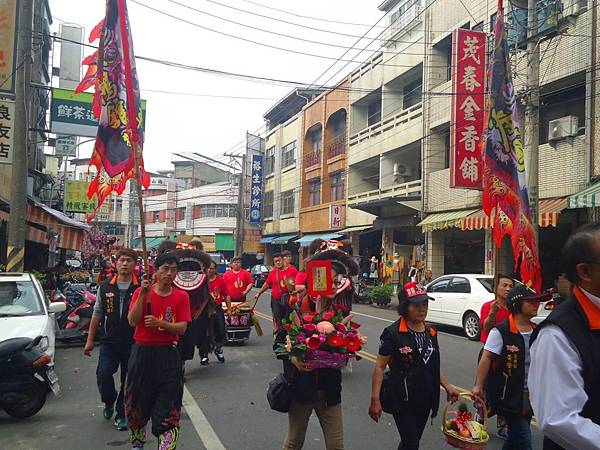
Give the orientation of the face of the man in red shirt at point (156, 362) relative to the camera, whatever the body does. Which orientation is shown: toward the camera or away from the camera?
toward the camera

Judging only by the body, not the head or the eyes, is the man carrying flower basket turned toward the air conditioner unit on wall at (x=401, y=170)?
no

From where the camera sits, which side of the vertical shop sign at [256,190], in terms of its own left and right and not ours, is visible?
front

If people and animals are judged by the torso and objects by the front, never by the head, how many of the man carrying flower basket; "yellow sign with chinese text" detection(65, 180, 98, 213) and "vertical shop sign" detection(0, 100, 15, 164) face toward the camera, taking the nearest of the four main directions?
3

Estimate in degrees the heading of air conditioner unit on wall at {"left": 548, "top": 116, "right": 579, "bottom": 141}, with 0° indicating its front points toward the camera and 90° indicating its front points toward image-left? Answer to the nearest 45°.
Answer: approximately 45°

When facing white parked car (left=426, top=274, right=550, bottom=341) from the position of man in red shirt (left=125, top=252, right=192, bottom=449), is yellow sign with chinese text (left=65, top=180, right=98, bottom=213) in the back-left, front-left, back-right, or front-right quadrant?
front-left

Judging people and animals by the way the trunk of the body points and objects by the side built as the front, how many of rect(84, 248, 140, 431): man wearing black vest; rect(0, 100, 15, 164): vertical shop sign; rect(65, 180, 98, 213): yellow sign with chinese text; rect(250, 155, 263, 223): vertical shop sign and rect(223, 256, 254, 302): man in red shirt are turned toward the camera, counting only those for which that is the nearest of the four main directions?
5

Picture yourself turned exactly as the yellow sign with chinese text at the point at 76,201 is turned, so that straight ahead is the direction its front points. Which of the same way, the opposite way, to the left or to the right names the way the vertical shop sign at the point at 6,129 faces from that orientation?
the same way

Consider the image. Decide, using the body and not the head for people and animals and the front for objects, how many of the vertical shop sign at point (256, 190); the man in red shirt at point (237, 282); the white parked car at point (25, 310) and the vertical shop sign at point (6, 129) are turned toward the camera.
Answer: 4

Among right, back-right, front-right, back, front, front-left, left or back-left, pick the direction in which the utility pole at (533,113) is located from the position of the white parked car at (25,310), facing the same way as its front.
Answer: left

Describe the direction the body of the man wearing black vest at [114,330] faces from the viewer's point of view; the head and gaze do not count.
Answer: toward the camera

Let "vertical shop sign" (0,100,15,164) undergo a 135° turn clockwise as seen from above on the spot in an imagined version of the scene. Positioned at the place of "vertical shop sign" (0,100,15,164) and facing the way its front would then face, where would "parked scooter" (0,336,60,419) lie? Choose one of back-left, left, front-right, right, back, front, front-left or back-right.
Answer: back-left

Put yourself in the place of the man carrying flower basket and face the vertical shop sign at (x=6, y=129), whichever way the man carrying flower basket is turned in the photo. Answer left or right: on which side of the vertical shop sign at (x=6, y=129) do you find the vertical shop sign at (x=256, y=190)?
right

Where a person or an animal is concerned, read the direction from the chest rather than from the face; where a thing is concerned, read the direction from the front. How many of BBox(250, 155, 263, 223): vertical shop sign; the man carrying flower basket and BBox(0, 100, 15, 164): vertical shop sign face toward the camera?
3

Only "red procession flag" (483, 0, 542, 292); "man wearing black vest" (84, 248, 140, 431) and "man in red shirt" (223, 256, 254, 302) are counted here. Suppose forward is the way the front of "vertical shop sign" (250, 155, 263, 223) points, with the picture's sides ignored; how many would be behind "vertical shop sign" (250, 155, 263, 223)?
0

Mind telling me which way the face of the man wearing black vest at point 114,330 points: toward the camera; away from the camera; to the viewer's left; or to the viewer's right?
toward the camera

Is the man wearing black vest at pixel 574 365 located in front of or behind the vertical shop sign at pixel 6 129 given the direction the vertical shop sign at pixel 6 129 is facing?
in front

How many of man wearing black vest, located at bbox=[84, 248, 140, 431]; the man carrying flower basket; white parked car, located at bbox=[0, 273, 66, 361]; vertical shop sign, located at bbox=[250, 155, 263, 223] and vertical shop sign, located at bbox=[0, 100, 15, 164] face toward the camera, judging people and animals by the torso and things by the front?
5
